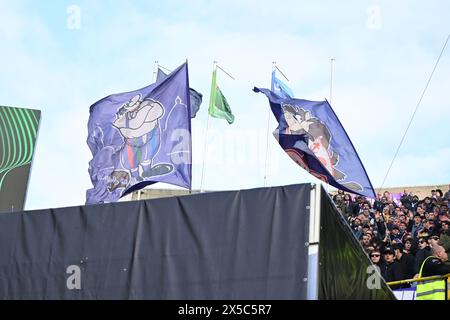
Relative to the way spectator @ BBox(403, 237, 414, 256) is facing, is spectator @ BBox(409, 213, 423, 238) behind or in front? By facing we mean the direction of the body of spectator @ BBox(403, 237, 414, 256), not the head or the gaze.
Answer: behind

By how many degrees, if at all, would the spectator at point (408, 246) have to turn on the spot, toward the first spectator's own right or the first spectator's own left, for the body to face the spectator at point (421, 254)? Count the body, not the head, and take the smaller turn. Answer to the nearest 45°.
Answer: approximately 45° to the first spectator's own left

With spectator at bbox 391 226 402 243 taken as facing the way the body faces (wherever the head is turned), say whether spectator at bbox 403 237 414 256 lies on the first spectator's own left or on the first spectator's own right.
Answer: on the first spectator's own left

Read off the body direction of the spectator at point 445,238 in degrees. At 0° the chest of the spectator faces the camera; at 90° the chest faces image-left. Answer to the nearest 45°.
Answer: approximately 45°

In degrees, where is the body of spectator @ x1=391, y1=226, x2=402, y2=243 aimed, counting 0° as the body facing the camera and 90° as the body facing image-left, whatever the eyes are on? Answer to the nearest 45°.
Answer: approximately 45°

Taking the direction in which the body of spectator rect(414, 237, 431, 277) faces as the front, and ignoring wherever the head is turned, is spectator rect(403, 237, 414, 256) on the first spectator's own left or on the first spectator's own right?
on the first spectator's own right

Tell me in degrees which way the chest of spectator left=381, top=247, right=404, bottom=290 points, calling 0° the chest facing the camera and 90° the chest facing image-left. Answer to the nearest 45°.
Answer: approximately 45°
